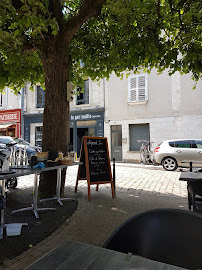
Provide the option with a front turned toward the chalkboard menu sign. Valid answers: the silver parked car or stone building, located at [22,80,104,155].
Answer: the stone building

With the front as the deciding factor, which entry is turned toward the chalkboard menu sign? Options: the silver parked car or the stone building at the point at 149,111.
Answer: the stone building

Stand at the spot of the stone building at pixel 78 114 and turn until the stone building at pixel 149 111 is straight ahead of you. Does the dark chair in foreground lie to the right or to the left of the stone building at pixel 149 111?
right

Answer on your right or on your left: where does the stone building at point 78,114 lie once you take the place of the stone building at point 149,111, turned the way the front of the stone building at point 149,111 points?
on your right

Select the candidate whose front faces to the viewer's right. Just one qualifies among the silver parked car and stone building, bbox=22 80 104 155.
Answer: the silver parked car

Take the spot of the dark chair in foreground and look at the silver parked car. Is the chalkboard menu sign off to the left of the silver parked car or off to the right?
left

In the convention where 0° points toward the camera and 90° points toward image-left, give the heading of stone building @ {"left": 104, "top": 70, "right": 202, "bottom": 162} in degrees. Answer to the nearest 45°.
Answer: approximately 0°

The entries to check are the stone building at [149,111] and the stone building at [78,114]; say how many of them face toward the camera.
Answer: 2

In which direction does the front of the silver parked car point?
to the viewer's right

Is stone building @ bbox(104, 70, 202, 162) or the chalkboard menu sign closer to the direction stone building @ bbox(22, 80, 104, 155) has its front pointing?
the chalkboard menu sign
